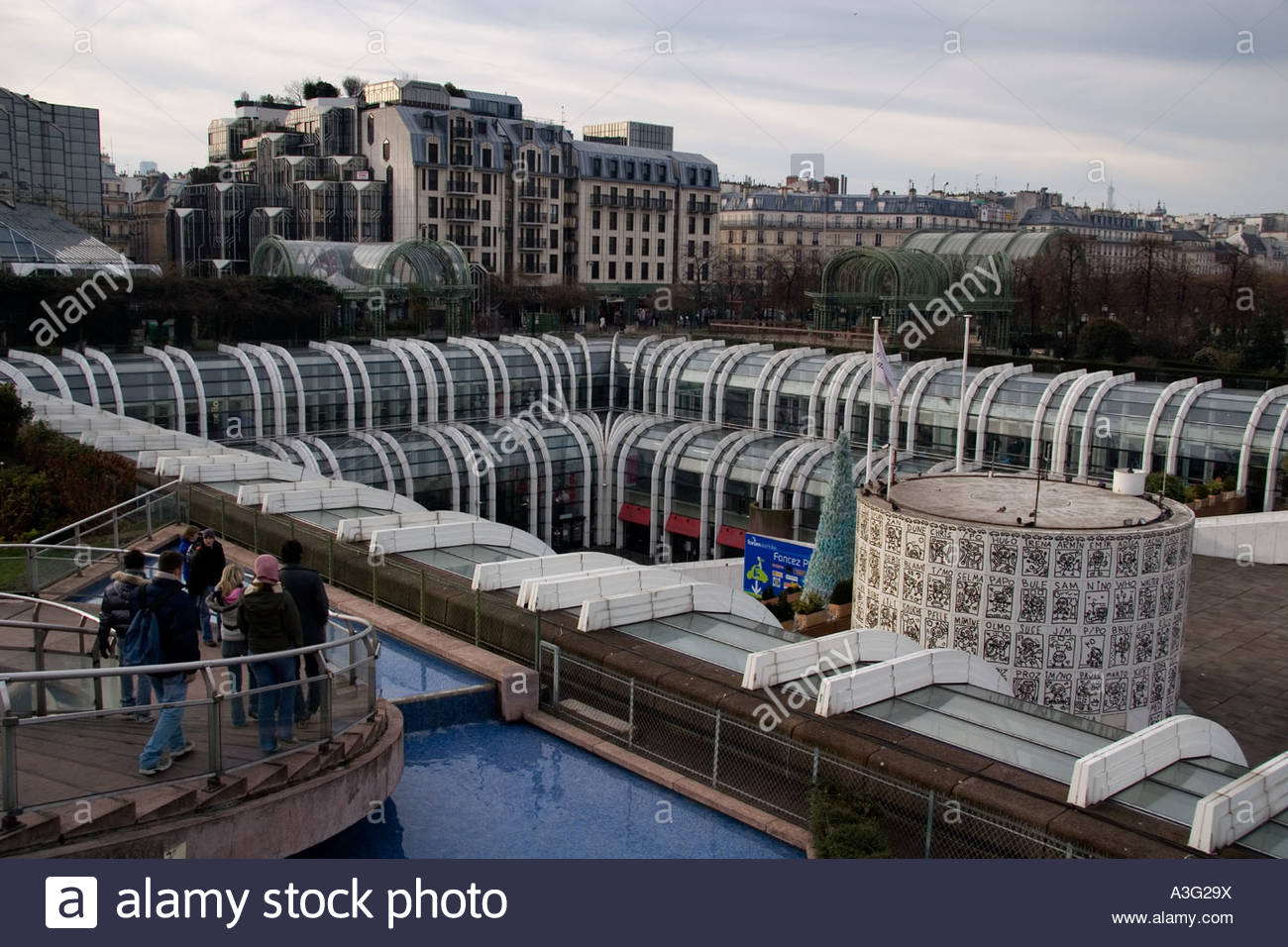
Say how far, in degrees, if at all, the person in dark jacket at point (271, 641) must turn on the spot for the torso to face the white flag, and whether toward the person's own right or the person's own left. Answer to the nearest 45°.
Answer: approximately 45° to the person's own right

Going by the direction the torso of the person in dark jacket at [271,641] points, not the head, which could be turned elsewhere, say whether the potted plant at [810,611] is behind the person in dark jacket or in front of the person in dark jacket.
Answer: in front

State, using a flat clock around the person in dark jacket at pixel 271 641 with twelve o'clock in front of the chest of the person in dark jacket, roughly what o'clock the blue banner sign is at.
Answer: The blue banner sign is roughly at 1 o'clock from the person in dark jacket.

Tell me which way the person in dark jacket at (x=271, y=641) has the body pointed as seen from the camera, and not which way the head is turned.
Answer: away from the camera

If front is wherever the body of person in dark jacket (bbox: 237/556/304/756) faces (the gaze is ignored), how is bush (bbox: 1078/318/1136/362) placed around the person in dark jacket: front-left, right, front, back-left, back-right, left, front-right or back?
front-right

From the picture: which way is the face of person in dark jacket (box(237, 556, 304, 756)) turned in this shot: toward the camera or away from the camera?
away from the camera

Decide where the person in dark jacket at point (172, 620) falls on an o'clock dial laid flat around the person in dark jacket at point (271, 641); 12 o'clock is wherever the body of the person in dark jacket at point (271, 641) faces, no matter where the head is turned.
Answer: the person in dark jacket at point (172, 620) is roughly at 10 o'clock from the person in dark jacket at point (271, 641).

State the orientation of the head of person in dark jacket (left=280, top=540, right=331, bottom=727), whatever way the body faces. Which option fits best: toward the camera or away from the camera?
away from the camera

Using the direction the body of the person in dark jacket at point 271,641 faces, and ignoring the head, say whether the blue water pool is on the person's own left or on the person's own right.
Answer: on the person's own right

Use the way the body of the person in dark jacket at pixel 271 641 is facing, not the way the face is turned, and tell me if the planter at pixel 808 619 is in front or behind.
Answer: in front

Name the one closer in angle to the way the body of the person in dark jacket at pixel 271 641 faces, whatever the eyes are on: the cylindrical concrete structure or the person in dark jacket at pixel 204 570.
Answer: the person in dark jacket

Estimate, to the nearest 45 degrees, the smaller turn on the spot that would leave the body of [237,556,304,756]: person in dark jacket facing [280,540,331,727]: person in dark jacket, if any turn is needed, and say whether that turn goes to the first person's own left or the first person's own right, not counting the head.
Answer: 0° — they already face them

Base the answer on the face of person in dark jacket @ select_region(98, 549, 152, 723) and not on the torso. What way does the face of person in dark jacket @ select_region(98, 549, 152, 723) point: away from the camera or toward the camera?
away from the camera
